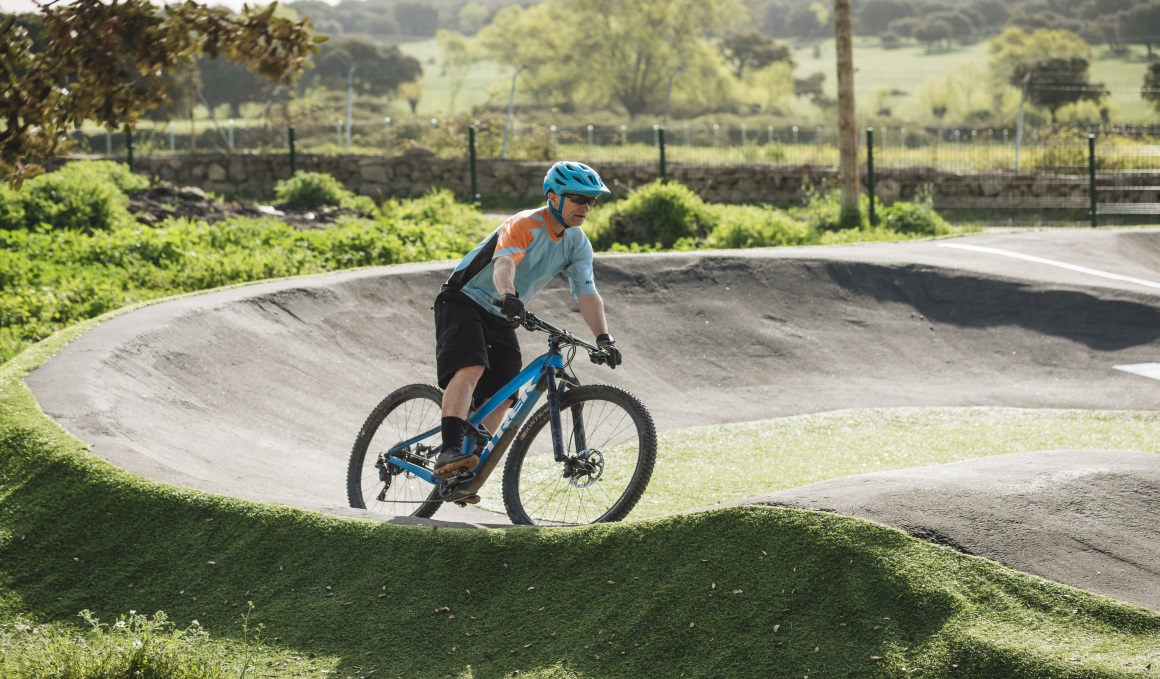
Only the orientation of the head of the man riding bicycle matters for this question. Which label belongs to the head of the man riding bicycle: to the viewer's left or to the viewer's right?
to the viewer's right

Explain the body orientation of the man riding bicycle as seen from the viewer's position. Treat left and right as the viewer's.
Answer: facing the viewer and to the right of the viewer

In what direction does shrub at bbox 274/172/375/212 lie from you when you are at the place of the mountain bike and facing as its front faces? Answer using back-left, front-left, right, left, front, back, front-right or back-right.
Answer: back-left

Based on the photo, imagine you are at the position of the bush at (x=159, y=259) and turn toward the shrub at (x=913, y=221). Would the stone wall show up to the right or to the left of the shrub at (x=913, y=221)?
left

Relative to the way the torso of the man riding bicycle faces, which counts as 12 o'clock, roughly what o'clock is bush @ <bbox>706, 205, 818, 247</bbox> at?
The bush is roughly at 8 o'clock from the man riding bicycle.

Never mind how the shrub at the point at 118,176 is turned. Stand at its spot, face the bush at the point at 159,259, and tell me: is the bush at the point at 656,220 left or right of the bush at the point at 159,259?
left

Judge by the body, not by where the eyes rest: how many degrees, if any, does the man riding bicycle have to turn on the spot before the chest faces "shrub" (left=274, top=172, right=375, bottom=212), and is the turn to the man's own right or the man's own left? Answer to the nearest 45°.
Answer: approximately 135° to the man's own left

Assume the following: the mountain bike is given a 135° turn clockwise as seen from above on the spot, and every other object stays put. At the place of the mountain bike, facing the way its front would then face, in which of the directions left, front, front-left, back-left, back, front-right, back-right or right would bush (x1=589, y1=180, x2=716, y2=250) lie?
right

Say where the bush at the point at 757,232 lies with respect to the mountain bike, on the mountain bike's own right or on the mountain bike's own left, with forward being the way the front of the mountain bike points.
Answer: on the mountain bike's own left

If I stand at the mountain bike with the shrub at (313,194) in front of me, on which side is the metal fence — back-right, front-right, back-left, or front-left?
front-right
